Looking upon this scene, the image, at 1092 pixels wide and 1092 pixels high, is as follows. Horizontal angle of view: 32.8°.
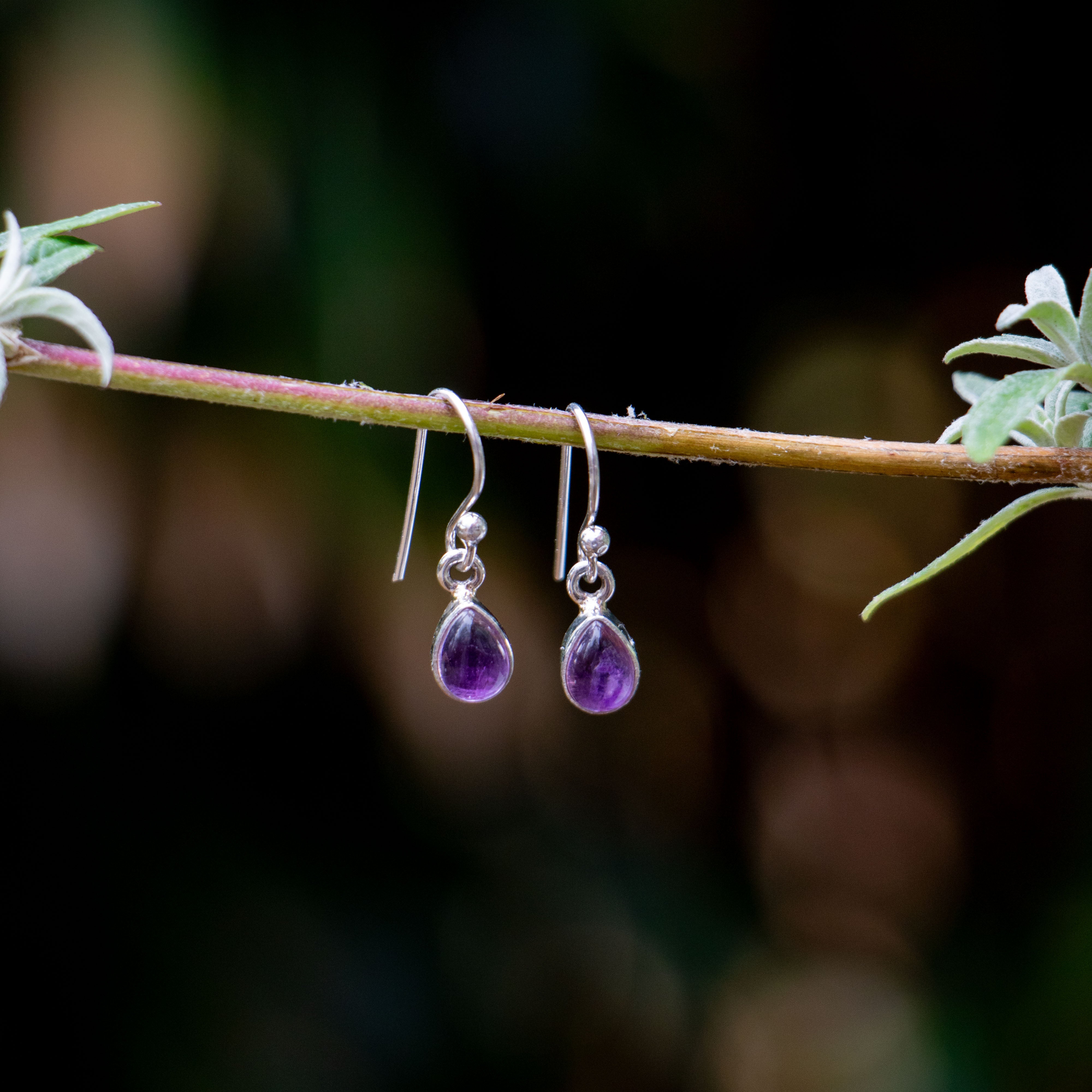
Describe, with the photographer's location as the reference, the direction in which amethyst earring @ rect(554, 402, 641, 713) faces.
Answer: facing the viewer
